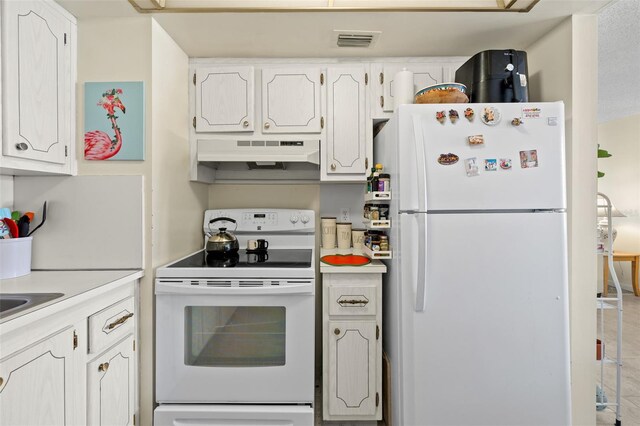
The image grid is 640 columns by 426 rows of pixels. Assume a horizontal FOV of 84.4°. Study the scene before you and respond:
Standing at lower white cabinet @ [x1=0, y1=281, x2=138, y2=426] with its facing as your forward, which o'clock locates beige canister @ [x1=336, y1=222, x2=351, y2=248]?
The beige canister is roughly at 10 o'clock from the lower white cabinet.

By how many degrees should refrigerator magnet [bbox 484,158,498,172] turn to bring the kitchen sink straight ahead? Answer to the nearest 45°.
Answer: approximately 45° to its right

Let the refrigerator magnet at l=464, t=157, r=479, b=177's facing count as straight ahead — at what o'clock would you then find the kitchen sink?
The kitchen sink is roughly at 2 o'clock from the refrigerator magnet.

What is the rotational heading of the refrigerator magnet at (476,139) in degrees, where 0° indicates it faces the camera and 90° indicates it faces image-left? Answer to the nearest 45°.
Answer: approximately 0°

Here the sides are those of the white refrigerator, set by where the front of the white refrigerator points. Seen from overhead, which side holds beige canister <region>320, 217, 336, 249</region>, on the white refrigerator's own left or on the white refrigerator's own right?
on the white refrigerator's own right

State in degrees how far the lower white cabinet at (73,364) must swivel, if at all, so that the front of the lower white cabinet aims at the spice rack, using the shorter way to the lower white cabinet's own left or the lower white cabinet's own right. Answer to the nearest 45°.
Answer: approximately 45° to the lower white cabinet's own left

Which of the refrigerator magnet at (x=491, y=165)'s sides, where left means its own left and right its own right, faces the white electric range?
right
